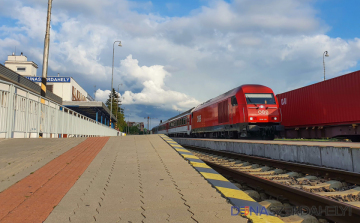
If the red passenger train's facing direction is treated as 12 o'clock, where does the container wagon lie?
The container wagon is roughly at 10 o'clock from the red passenger train.

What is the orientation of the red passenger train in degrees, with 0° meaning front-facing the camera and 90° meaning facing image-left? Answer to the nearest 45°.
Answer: approximately 315°

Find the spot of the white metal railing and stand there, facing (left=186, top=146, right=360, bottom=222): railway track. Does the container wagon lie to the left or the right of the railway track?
left

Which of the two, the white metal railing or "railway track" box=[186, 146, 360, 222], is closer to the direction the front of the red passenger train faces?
the railway track

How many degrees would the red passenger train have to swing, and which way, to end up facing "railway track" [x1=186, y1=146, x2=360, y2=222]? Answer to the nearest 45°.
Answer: approximately 45° to its right

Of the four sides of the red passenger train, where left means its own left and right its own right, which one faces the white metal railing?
right
